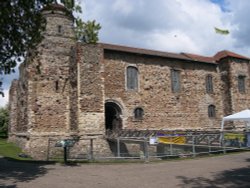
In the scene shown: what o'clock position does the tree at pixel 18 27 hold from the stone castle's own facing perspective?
The tree is roughly at 2 o'clock from the stone castle.
